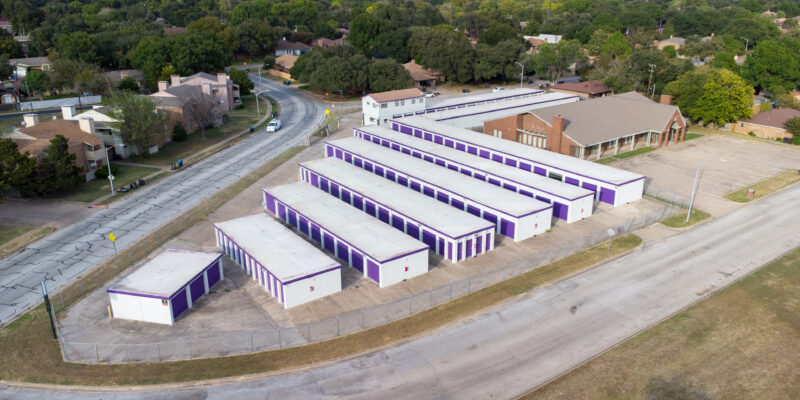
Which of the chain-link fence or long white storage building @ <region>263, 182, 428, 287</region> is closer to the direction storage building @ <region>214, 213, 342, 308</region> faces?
the chain-link fence

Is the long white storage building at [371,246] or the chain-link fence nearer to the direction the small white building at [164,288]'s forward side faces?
the chain-link fence

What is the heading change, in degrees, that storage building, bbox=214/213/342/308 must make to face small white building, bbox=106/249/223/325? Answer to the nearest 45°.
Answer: approximately 45° to its right

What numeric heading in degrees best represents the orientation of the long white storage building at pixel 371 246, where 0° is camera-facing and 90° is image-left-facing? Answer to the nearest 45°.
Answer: approximately 45°

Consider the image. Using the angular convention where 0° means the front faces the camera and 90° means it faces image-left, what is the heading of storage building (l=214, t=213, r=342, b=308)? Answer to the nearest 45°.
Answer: approximately 45°

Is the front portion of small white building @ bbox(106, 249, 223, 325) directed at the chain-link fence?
yes

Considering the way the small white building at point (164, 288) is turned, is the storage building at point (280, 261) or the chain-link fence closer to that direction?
the chain-link fence
